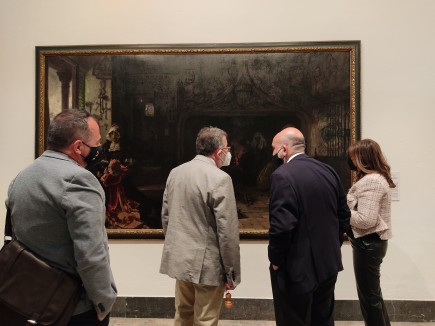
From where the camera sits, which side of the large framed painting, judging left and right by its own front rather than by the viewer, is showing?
front

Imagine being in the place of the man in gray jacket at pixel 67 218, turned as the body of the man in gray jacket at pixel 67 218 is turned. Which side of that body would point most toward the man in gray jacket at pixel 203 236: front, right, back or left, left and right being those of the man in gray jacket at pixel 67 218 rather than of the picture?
front

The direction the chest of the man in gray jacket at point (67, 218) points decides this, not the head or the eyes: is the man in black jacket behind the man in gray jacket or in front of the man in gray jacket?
in front

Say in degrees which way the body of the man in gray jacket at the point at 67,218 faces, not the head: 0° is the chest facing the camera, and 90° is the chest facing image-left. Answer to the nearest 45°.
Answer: approximately 225°

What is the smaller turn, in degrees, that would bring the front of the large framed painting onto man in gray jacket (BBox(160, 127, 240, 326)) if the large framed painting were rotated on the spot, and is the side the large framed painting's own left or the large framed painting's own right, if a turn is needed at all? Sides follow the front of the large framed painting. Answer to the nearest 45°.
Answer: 0° — it already faces them

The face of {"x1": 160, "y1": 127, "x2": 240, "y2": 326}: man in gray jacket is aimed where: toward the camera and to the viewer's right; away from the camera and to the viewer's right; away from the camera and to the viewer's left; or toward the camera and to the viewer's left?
away from the camera and to the viewer's right

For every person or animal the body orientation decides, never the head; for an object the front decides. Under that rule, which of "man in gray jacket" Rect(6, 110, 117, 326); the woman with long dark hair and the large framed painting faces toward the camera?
the large framed painting

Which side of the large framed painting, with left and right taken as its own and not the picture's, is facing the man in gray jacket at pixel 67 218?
front

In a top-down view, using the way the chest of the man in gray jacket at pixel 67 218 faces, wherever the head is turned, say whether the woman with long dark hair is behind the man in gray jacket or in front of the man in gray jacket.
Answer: in front
